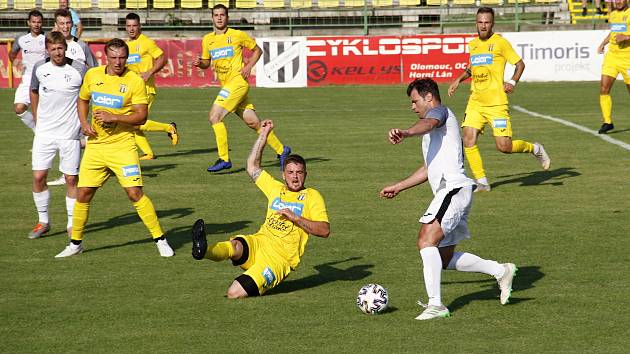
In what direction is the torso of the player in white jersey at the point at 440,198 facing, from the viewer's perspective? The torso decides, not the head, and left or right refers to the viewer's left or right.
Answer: facing to the left of the viewer

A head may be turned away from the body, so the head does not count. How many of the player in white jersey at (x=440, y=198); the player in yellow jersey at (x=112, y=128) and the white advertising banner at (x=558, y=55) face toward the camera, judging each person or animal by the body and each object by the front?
2

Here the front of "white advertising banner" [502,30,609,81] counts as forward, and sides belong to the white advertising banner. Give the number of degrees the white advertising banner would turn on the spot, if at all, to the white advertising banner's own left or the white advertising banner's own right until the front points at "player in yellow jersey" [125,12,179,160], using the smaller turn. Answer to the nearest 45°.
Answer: approximately 45° to the white advertising banner's own right

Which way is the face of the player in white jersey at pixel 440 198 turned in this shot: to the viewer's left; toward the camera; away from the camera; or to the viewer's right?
to the viewer's left

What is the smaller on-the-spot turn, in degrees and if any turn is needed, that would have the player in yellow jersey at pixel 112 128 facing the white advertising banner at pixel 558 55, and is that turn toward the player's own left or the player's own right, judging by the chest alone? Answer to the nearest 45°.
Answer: approximately 135° to the player's own left

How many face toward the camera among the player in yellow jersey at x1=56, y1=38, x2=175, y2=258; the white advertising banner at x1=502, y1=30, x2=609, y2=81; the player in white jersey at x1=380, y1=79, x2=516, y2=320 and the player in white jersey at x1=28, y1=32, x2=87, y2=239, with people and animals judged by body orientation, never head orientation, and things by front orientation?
3

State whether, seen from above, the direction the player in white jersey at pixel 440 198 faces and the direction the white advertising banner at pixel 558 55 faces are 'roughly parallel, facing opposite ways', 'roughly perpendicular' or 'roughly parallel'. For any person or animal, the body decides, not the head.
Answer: roughly perpendicular

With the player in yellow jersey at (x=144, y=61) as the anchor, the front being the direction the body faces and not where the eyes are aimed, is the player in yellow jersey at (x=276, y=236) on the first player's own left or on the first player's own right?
on the first player's own left

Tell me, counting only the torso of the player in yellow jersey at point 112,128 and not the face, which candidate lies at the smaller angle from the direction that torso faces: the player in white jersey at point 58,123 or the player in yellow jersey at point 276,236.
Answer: the player in yellow jersey

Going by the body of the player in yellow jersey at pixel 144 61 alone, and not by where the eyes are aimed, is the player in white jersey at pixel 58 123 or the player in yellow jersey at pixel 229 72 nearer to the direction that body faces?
the player in white jersey

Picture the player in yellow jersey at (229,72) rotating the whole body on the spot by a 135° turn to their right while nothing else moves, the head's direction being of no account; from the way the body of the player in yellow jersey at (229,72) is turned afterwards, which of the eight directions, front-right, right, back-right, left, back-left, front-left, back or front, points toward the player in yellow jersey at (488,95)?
back-right

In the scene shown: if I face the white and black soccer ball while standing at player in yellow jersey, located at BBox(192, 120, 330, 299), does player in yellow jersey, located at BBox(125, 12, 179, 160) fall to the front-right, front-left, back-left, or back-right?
back-left

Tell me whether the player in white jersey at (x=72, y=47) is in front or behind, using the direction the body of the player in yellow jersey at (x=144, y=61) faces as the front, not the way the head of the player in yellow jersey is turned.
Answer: in front

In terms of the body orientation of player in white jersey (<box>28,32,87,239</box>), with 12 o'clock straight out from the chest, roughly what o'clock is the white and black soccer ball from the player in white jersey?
The white and black soccer ball is roughly at 11 o'clock from the player in white jersey.

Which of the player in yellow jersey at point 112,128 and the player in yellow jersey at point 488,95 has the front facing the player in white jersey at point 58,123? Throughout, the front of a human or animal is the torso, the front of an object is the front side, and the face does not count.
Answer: the player in yellow jersey at point 488,95
